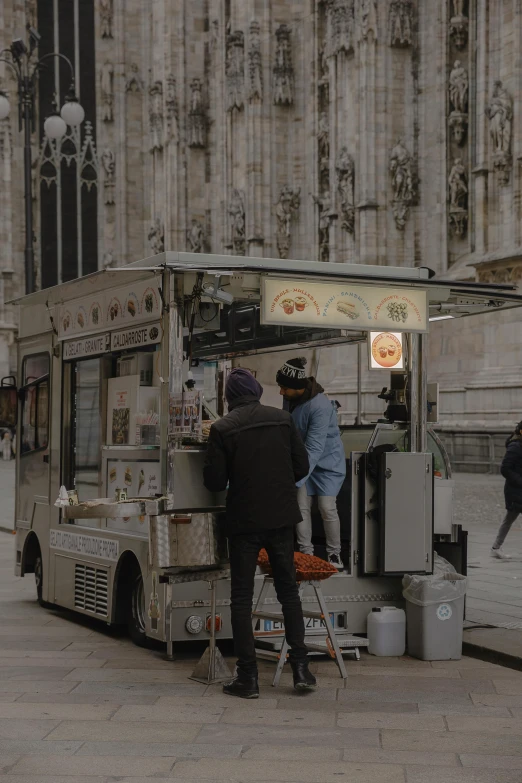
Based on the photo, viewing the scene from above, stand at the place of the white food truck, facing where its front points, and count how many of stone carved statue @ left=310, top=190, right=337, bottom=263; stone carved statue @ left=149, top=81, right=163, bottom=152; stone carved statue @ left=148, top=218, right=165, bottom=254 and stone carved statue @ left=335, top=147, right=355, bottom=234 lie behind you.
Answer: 0

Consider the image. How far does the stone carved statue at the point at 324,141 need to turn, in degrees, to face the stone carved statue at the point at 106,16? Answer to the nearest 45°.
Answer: approximately 90° to its right

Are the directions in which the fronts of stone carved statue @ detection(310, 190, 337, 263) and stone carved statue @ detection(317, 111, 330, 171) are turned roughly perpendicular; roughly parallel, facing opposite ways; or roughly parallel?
roughly parallel

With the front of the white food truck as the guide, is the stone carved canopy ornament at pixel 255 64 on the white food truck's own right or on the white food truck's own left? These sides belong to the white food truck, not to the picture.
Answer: on the white food truck's own right

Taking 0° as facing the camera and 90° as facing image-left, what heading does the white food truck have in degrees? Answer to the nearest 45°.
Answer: approximately 135°

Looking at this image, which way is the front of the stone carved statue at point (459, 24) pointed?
toward the camera

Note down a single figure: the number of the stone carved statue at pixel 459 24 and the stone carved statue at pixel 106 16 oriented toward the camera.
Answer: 2

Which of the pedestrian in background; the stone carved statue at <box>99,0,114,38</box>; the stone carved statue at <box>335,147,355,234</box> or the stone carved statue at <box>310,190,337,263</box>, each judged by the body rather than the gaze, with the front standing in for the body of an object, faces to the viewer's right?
the pedestrian in background

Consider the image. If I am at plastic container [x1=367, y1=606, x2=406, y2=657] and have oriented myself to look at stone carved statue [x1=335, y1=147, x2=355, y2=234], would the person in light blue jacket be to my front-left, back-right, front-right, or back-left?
front-left

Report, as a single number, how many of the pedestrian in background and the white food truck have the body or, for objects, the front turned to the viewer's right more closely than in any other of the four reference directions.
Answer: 1

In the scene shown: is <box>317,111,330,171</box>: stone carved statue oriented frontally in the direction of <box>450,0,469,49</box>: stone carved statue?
no

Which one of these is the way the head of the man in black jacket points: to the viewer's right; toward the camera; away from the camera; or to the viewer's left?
away from the camera

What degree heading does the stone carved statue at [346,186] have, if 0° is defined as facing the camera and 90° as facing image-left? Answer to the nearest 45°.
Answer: approximately 45°

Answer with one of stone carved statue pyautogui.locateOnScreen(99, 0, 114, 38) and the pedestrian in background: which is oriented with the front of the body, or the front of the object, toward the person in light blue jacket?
the stone carved statue

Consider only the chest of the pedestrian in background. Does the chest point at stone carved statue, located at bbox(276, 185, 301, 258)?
no

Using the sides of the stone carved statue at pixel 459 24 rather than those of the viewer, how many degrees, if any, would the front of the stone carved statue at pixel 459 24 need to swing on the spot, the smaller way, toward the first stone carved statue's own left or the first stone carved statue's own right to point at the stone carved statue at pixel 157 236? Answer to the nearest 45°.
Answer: approximately 135° to the first stone carved statue's own right

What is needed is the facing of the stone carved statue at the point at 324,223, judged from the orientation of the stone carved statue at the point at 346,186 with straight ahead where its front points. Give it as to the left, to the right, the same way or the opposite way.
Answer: the same way

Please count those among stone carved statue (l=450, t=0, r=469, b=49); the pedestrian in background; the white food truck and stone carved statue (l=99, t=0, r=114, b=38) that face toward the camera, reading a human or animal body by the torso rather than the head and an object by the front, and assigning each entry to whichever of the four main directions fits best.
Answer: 2

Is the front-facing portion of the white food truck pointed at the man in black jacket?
no

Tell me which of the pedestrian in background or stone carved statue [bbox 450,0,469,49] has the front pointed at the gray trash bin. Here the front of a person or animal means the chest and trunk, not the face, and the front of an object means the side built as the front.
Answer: the stone carved statue

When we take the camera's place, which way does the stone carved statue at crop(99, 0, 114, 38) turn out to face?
facing the viewer

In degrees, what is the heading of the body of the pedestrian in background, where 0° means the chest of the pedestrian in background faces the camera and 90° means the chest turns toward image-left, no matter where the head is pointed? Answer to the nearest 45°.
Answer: approximately 270°
